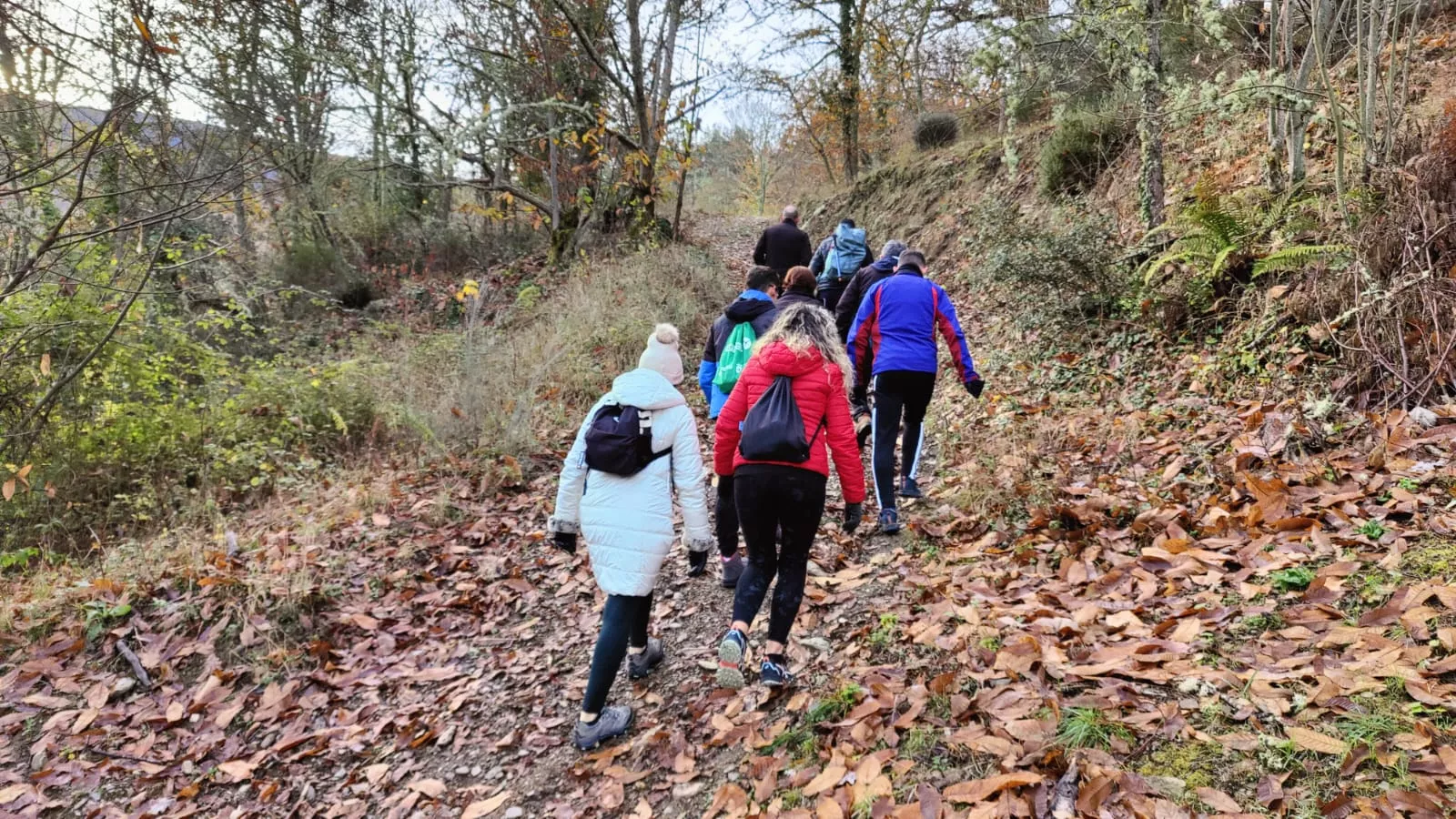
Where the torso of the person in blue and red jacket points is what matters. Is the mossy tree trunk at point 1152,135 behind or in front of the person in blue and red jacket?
in front

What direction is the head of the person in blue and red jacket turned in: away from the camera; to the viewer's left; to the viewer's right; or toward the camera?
away from the camera

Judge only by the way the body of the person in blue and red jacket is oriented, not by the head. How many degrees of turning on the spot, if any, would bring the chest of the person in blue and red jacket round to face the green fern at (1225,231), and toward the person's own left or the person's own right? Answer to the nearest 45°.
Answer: approximately 45° to the person's own right

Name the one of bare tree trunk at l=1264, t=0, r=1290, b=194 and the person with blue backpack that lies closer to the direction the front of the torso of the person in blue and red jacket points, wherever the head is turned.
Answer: the person with blue backpack

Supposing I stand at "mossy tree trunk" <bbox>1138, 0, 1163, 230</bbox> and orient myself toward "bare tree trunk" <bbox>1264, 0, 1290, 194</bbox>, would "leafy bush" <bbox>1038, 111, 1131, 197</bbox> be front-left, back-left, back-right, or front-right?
back-left

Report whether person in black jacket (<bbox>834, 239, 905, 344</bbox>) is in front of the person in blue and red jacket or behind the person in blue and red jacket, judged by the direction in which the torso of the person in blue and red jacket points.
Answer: in front

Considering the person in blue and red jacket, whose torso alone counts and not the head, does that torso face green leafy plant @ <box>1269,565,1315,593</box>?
no

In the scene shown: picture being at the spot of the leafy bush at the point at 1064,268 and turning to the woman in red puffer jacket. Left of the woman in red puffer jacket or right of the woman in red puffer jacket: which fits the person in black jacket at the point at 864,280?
right

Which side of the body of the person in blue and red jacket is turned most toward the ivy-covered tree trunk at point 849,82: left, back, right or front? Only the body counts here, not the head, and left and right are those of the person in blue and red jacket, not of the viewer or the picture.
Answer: front

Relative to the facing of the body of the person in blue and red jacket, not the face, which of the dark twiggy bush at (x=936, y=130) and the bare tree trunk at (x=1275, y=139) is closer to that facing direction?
the dark twiggy bush

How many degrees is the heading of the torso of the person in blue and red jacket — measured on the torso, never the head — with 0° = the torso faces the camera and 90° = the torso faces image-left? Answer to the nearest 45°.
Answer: approximately 180°
